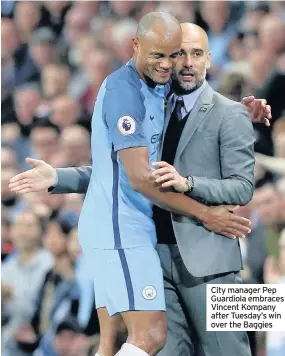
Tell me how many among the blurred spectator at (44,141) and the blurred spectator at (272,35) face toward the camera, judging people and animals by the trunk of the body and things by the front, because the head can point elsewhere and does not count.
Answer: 2

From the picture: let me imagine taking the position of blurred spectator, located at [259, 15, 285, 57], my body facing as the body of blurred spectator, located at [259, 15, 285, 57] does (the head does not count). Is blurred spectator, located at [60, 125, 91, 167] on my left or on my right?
on my right

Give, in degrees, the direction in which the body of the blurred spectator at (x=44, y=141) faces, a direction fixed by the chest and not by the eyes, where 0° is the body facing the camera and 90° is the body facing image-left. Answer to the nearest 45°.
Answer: approximately 0°

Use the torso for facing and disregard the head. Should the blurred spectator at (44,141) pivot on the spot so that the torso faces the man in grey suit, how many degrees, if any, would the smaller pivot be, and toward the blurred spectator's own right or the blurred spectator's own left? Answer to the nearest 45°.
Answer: approximately 45° to the blurred spectator's own left

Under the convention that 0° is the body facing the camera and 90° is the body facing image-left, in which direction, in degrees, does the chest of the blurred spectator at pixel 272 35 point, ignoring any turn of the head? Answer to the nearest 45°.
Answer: approximately 0°

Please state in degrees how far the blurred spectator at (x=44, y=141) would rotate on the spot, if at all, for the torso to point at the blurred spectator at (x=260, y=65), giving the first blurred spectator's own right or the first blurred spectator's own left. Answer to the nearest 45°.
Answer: approximately 90° to the first blurred spectator's own left
